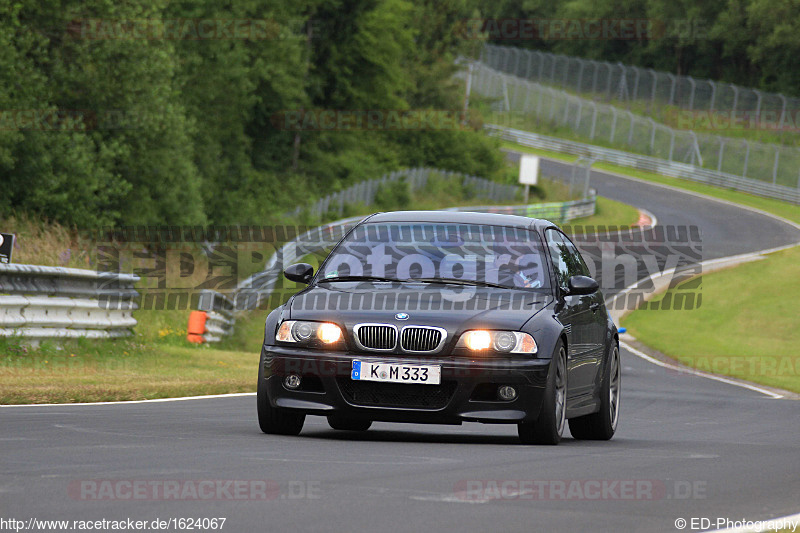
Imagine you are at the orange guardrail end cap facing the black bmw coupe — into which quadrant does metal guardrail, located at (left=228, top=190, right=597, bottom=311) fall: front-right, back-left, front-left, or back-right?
back-left

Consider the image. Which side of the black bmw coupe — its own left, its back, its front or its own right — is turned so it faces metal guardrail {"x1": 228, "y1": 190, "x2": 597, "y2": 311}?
back

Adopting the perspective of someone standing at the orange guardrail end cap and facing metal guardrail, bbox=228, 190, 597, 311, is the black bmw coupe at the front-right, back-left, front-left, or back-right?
back-right
